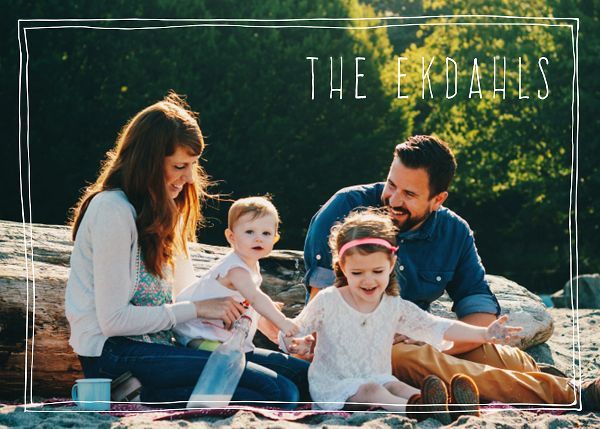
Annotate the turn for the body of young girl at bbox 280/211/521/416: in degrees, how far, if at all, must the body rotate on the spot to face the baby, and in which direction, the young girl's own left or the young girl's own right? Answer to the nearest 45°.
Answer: approximately 90° to the young girl's own right

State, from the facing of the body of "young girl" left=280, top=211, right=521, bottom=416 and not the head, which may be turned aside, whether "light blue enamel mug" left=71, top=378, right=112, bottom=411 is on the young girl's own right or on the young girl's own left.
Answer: on the young girl's own right

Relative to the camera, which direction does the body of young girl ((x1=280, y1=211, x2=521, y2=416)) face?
toward the camera

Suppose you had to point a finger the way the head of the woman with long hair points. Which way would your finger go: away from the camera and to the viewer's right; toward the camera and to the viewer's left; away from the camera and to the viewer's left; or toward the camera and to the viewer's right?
toward the camera and to the viewer's right
